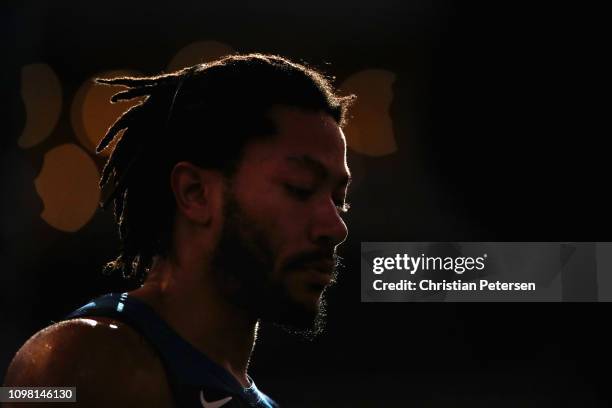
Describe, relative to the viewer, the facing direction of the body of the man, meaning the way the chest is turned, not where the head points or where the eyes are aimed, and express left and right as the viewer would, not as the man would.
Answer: facing the viewer and to the right of the viewer

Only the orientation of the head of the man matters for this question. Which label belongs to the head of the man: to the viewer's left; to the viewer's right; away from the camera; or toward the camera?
to the viewer's right
